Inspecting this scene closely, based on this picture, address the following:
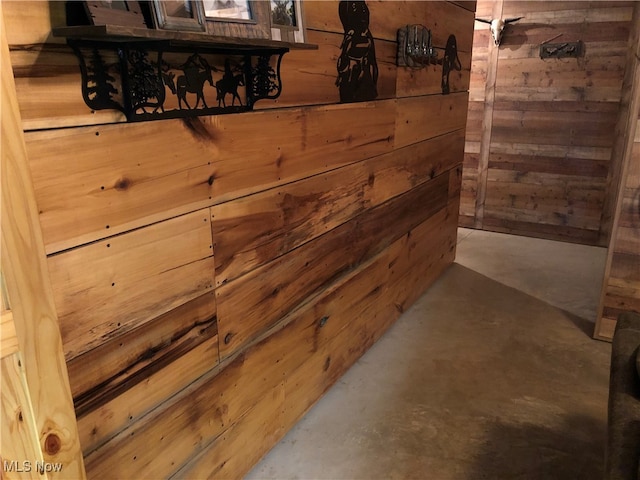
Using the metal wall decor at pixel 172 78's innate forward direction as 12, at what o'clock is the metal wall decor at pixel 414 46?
the metal wall decor at pixel 414 46 is roughly at 9 o'clock from the metal wall decor at pixel 172 78.

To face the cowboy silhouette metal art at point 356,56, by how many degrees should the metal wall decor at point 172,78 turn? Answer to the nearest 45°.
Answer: approximately 90° to its left

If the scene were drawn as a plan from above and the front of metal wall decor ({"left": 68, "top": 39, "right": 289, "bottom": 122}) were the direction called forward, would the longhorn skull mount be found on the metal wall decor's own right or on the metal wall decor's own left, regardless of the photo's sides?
on the metal wall decor's own left

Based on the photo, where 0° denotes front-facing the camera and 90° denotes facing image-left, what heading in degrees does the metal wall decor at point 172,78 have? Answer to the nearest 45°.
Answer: approximately 315°

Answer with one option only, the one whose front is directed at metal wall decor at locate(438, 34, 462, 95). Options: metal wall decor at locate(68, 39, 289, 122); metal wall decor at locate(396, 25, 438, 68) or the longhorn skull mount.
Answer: the longhorn skull mount

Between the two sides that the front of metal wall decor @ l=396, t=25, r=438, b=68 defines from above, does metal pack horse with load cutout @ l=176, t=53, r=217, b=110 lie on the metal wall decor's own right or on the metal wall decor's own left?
on the metal wall decor's own right

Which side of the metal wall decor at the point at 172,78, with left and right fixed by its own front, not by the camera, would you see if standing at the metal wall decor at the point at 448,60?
left

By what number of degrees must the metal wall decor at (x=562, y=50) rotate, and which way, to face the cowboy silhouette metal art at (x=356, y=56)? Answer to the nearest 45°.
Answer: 0° — it already faces it

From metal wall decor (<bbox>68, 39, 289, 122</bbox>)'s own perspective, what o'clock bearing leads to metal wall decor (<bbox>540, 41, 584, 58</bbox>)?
metal wall decor (<bbox>540, 41, 584, 58</bbox>) is roughly at 9 o'clock from metal wall decor (<bbox>68, 39, 289, 122</bbox>).

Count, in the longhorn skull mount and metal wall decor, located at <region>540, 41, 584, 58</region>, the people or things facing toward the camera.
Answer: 2

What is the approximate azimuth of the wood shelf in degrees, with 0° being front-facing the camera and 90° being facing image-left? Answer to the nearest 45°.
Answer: approximately 315°
